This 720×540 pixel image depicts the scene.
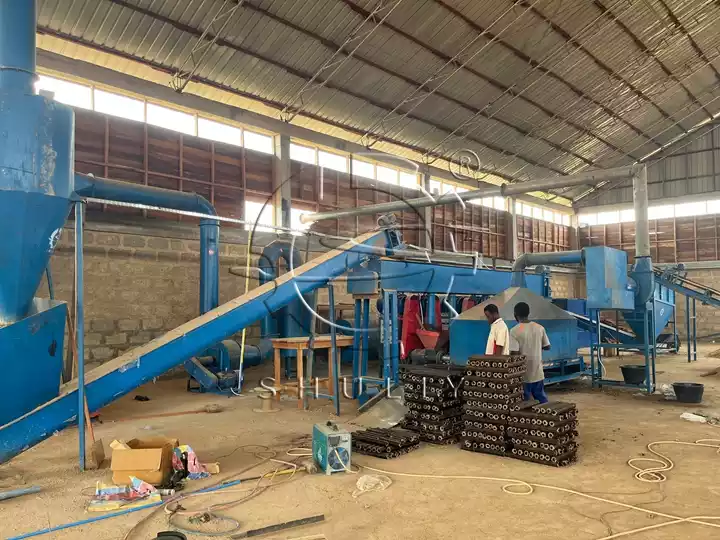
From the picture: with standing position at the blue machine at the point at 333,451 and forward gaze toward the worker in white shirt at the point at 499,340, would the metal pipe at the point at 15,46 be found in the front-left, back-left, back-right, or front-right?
back-left

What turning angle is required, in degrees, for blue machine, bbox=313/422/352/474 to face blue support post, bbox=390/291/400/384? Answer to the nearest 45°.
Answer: approximately 135° to its left

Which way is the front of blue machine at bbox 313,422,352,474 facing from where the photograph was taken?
facing the viewer and to the right of the viewer

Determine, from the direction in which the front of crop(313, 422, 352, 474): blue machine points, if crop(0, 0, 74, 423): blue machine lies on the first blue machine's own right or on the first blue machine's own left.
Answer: on the first blue machine's own right

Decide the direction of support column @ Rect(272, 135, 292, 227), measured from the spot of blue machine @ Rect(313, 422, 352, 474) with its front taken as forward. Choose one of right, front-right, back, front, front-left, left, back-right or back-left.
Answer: back-left

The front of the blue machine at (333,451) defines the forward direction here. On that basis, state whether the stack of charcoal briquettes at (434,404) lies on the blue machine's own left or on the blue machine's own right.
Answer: on the blue machine's own left

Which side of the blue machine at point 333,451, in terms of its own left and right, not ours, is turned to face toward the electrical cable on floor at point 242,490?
right

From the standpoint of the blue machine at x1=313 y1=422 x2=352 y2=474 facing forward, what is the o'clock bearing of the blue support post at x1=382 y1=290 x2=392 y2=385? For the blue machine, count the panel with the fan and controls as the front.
The blue support post is roughly at 8 o'clock from the blue machine.

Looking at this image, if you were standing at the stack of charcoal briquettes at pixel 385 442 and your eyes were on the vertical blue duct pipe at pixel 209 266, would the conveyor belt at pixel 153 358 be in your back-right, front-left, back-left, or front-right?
front-left

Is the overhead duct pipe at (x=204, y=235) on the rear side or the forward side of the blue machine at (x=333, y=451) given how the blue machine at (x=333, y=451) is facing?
on the rear side

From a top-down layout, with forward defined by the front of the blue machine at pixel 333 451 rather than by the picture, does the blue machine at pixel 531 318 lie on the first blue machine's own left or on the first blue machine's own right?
on the first blue machine's own left

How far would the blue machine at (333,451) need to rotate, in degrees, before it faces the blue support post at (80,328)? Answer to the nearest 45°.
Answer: approximately 135° to its right

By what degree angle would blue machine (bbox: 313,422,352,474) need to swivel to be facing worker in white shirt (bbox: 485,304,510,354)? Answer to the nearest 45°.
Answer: approximately 90° to its left

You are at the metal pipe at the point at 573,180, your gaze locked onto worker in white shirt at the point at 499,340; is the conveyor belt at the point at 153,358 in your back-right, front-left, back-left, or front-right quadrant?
front-right

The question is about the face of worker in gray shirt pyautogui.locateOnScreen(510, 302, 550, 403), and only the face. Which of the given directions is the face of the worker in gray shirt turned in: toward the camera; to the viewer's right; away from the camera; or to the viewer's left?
away from the camera

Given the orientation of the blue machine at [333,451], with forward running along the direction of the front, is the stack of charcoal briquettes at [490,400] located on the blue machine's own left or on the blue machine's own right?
on the blue machine's own left
